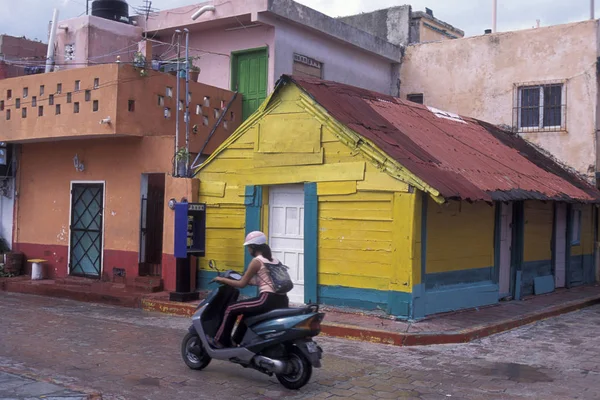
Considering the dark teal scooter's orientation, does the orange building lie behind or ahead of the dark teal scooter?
ahead

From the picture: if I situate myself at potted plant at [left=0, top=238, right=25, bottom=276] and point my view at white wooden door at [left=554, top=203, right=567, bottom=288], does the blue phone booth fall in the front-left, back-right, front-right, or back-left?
front-right

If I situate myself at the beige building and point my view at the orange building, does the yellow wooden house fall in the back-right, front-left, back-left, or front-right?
front-left

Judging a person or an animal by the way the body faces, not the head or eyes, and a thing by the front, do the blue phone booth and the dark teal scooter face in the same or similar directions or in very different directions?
very different directions

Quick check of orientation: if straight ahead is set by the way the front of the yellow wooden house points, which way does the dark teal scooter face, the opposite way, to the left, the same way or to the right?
to the right

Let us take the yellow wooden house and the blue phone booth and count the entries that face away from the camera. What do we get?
0

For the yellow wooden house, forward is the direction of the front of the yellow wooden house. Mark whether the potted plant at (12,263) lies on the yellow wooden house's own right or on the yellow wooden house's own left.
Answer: on the yellow wooden house's own right

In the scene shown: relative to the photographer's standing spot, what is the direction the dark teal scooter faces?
facing away from the viewer and to the left of the viewer

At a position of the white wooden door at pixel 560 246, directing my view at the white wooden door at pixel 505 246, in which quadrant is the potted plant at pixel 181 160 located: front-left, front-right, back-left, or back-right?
front-right

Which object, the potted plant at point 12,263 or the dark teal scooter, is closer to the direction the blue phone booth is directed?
the dark teal scooter

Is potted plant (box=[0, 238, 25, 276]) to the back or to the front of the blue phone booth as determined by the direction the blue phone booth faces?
to the back

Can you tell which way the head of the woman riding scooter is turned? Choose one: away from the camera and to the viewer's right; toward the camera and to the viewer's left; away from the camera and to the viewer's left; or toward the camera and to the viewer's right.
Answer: away from the camera and to the viewer's left
